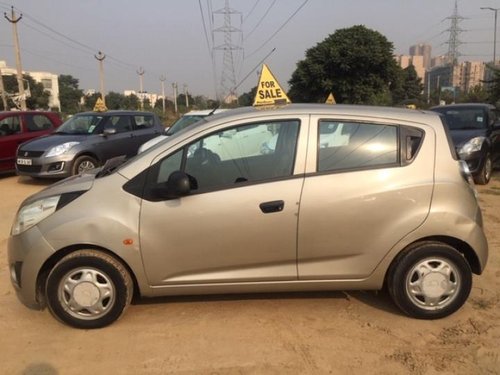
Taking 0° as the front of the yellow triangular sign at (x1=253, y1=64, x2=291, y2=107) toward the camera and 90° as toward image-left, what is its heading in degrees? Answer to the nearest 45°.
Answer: approximately 0°

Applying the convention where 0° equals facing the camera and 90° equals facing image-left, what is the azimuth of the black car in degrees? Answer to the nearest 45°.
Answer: approximately 45°

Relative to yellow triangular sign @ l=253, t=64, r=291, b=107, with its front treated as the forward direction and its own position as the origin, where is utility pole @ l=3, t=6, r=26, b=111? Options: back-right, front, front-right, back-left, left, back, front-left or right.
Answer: back-right

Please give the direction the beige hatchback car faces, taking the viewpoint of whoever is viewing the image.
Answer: facing to the left of the viewer

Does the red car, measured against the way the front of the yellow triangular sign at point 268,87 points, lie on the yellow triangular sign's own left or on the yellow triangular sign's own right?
on the yellow triangular sign's own right

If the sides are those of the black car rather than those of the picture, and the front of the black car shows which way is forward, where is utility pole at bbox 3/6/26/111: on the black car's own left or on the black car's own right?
on the black car's own right

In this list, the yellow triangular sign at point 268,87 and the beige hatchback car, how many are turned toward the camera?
1
